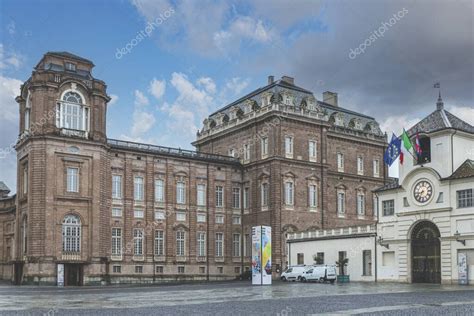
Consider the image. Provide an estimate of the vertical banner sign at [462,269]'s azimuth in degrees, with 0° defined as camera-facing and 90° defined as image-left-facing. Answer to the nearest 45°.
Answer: approximately 0°
